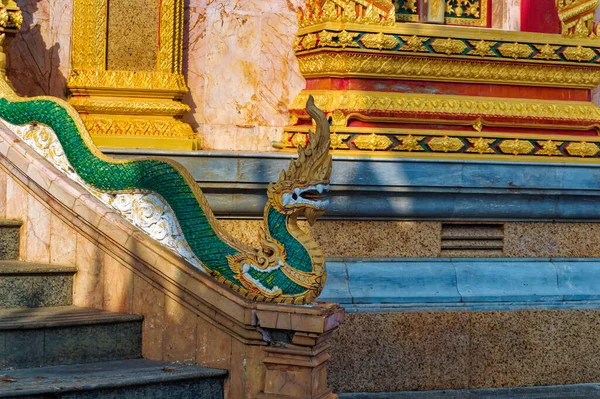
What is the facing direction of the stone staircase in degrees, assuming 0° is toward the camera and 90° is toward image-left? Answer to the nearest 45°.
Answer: approximately 315°

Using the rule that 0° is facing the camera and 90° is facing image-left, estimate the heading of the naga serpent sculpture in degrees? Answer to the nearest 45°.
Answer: approximately 270°
